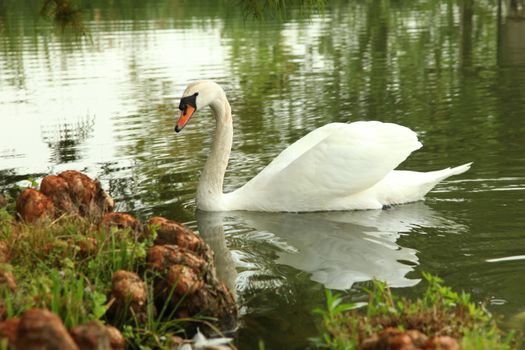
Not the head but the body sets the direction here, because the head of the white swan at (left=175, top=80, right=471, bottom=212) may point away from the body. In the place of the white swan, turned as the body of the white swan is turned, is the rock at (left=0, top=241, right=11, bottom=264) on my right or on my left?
on my left

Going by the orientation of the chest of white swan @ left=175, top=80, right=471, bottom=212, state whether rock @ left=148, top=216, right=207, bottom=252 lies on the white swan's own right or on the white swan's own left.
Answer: on the white swan's own left

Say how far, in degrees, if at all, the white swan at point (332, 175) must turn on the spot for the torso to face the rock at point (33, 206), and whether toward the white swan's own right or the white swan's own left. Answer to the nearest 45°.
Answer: approximately 45° to the white swan's own left

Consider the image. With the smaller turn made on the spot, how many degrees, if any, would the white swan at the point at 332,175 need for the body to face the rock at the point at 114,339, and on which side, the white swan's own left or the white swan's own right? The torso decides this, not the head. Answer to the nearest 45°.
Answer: approximately 90° to the white swan's own left

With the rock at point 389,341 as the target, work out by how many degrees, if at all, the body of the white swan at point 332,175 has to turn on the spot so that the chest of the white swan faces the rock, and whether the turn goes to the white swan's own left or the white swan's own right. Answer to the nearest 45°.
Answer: approximately 90° to the white swan's own left

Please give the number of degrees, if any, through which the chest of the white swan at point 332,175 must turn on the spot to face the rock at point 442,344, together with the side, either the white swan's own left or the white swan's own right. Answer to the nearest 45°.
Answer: approximately 90° to the white swan's own left

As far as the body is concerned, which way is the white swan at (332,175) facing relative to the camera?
to the viewer's left

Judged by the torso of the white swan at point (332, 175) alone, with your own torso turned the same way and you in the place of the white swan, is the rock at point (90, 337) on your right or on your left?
on your left
